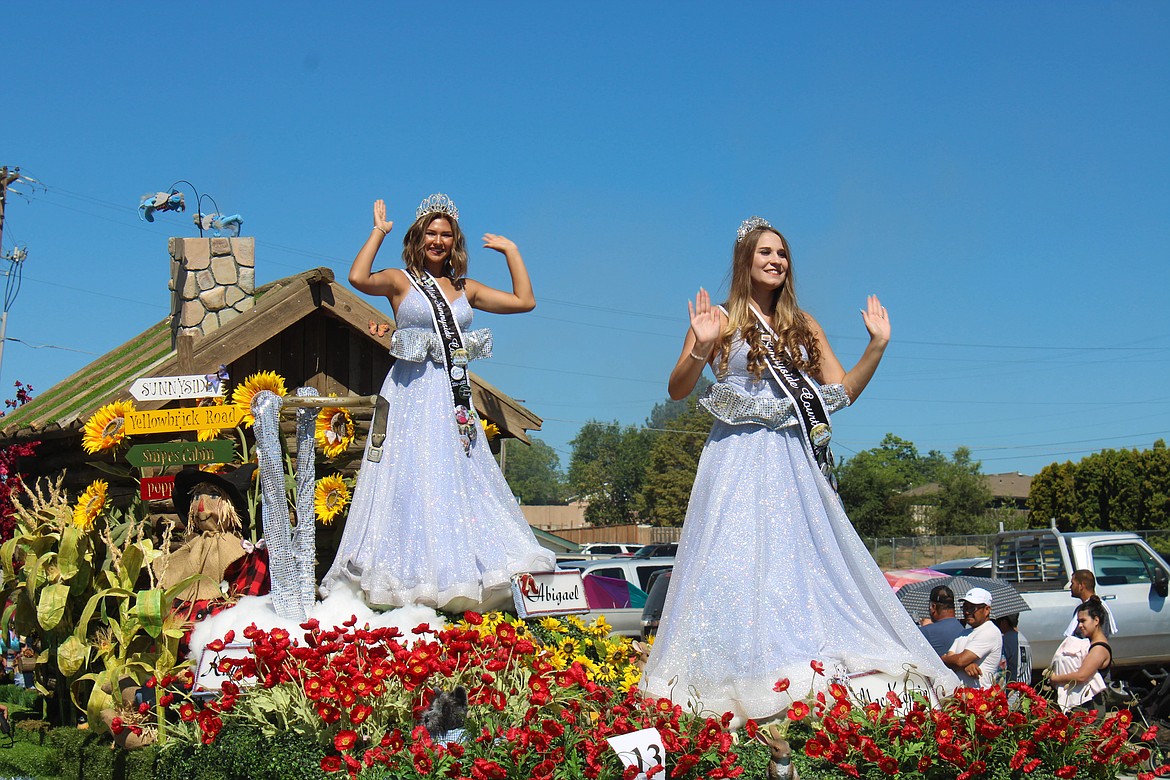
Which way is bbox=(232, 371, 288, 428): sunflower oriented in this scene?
toward the camera

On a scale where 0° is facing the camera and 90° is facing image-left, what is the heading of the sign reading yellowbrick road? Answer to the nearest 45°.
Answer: approximately 0°

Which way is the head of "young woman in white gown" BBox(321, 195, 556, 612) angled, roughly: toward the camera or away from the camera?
toward the camera

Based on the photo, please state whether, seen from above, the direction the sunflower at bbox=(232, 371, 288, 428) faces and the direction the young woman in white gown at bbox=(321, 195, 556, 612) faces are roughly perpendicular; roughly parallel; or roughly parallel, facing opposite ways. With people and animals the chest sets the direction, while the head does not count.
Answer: roughly parallel

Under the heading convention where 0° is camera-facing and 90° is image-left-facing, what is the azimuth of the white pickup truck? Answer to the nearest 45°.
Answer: approximately 225°

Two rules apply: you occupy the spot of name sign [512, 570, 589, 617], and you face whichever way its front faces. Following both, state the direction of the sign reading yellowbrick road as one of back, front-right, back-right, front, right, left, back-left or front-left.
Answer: back-right

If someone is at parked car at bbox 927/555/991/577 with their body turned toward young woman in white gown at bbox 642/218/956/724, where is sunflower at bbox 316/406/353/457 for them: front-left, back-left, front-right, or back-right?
front-right

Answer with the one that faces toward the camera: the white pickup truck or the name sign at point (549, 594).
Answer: the name sign

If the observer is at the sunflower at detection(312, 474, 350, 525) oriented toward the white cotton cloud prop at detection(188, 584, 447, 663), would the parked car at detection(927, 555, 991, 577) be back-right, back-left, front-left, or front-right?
back-left

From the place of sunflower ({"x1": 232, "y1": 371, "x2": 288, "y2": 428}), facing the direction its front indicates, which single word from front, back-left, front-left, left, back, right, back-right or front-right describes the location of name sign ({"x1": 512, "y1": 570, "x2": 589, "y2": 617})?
front-left

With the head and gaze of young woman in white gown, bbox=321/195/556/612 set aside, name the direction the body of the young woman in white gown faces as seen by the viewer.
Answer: toward the camera

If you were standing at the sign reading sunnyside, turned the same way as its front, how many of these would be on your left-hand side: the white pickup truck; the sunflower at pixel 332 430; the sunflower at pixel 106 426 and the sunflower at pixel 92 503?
2

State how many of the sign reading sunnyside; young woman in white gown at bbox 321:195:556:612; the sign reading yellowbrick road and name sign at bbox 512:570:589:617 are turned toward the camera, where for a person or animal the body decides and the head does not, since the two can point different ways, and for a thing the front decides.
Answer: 4

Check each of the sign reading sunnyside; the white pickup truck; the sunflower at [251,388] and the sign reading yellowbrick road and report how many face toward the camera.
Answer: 3

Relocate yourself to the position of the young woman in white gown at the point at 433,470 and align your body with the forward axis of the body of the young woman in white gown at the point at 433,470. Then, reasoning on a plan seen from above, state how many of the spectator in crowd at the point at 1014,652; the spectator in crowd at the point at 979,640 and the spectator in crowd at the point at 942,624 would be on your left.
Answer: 3

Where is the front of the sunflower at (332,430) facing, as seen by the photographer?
facing the viewer and to the right of the viewer
